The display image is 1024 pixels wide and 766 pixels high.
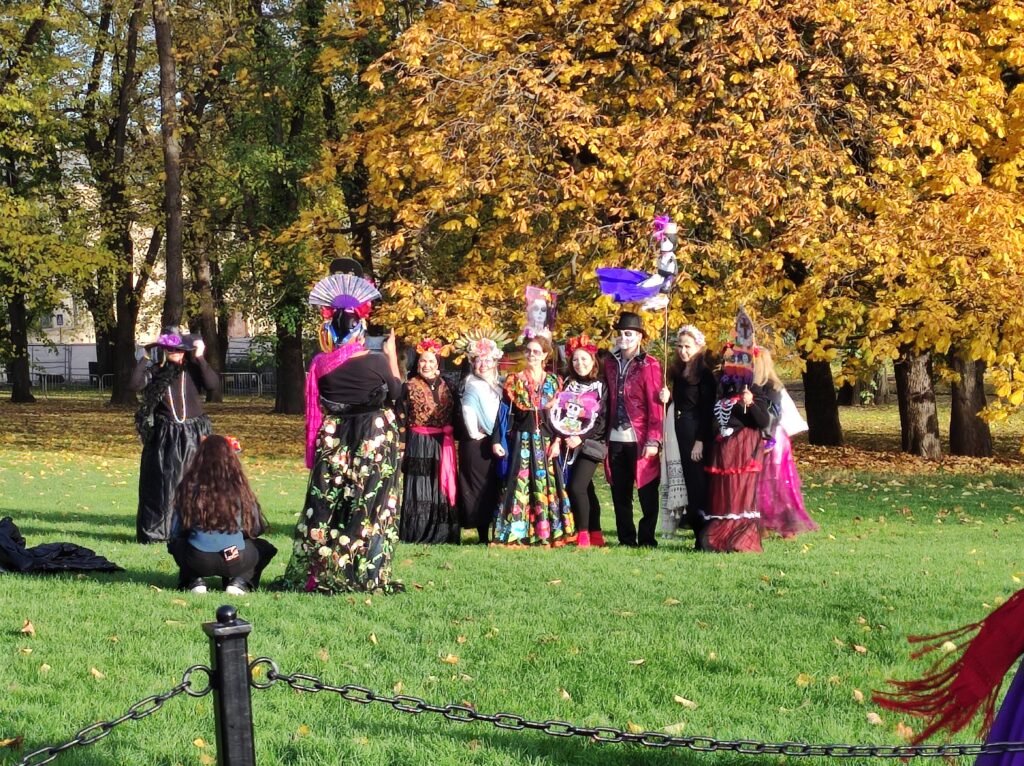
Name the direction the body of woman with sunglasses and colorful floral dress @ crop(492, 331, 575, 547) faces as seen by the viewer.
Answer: toward the camera

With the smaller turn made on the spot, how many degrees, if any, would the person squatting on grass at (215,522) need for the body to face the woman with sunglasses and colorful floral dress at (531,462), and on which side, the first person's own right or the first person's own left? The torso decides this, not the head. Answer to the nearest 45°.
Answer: approximately 45° to the first person's own right

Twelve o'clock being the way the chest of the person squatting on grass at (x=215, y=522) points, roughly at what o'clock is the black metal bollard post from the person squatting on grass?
The black metal bollard post is roughly at 6 o'clock from the person squatting on grass.

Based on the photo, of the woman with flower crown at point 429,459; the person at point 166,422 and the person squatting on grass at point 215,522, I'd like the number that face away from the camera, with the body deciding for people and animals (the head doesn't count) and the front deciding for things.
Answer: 1

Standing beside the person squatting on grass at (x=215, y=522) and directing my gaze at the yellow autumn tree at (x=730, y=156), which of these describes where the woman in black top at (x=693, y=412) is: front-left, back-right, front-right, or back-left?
front-right

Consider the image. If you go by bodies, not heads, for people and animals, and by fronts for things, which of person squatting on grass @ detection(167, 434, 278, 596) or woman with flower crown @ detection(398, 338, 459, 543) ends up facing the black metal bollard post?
the woman with flower crown

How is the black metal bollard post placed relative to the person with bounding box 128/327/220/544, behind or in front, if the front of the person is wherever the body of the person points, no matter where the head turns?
in front

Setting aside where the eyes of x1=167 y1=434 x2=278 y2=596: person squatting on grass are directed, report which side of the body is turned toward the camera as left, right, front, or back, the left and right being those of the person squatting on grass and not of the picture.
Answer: back

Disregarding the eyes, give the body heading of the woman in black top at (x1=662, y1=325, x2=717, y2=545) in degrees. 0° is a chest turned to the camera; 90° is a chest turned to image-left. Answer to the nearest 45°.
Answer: approximately 45°

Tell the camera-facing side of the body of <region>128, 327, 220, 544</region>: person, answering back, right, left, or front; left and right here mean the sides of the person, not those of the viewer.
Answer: front

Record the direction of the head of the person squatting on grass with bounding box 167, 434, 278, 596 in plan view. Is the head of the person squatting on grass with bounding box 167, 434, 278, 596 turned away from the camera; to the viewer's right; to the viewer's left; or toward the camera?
away from the camera

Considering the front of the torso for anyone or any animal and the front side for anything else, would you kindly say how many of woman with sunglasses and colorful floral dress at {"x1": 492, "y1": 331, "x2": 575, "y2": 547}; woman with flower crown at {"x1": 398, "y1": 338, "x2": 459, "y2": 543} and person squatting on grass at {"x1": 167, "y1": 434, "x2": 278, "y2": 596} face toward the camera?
2

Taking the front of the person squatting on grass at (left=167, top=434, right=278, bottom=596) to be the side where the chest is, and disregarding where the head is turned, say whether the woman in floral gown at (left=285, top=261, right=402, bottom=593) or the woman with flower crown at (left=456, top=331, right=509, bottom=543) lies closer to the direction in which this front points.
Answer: the woman with flower crown
